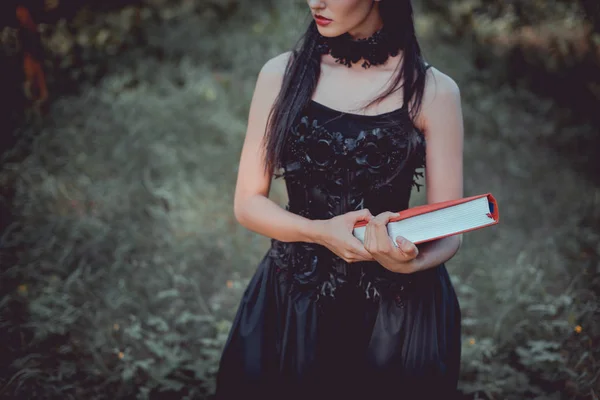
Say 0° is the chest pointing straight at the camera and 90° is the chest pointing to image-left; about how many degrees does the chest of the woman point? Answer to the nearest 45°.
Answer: approximately 0°
